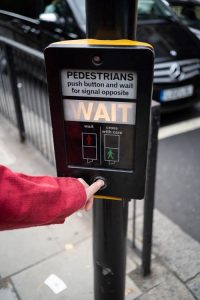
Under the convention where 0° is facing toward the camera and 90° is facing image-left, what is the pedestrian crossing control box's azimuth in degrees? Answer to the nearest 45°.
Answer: approximately 0°

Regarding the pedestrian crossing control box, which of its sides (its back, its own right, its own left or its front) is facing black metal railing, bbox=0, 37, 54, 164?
back
